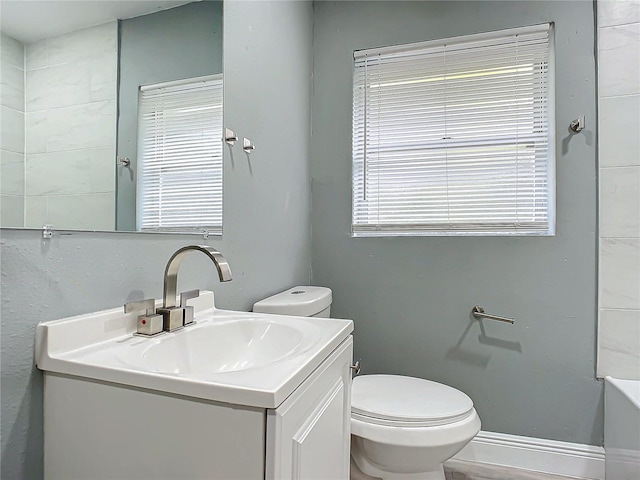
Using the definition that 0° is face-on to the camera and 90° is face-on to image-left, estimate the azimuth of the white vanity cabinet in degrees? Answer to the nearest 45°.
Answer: approximately 315°

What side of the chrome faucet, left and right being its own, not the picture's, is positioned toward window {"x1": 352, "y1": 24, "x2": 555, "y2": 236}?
left

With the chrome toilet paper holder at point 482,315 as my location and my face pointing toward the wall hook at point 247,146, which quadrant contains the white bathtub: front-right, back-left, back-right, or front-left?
back-left
